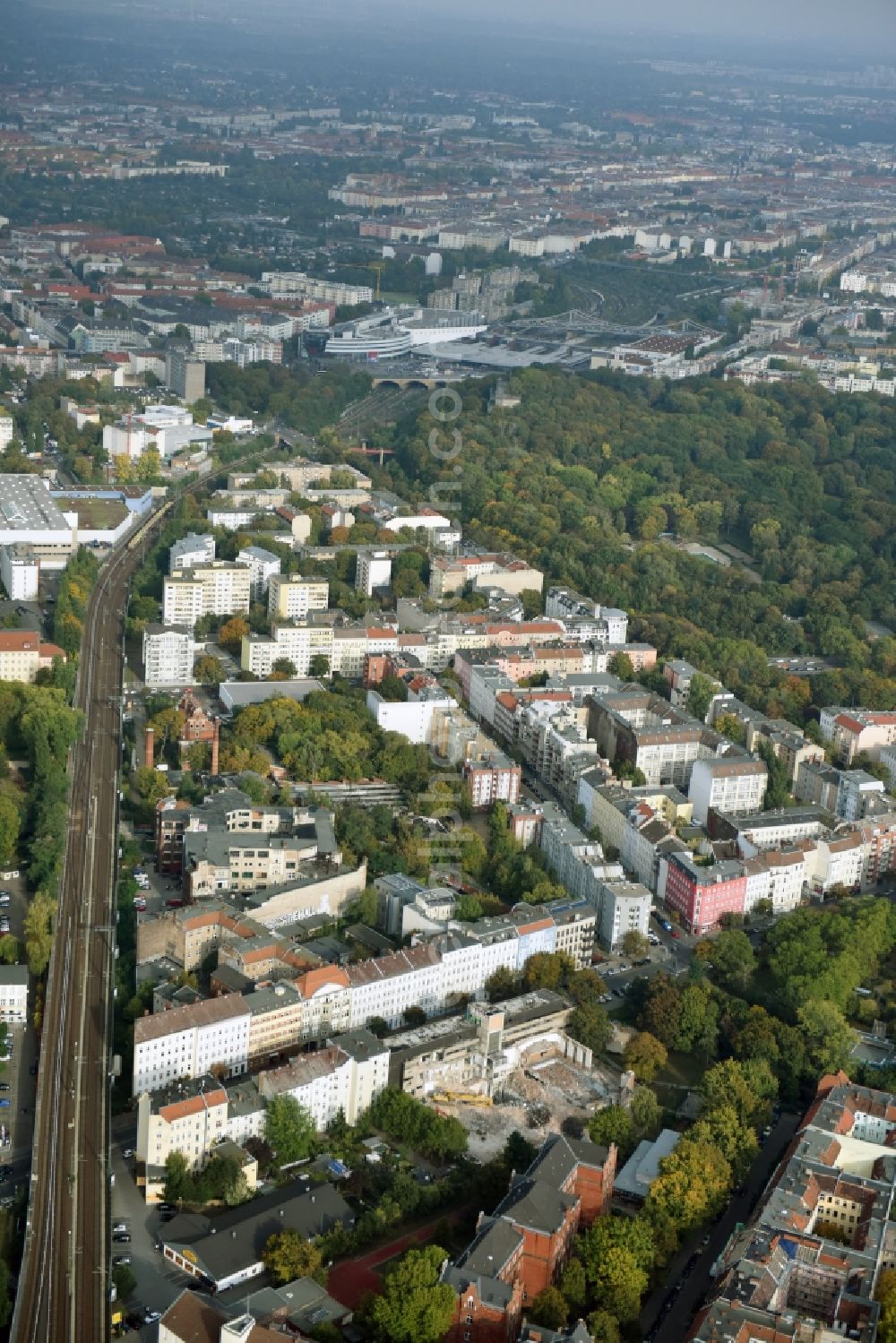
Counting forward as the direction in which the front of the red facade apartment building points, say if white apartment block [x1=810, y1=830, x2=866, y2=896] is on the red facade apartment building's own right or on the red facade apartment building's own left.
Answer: on the red facade apartment building's own left

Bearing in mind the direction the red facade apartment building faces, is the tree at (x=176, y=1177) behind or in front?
in front

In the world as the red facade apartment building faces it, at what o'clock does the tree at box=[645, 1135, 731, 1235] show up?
The tree is roughly at 12 o'clock from the red facade apartment building.

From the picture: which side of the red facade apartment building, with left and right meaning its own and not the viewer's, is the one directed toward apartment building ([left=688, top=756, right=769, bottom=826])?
back

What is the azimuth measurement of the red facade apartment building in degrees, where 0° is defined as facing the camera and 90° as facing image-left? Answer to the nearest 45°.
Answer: approximately 0°

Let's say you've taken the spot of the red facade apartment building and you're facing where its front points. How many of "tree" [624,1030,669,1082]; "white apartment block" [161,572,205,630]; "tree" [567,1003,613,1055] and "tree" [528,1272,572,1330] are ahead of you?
3

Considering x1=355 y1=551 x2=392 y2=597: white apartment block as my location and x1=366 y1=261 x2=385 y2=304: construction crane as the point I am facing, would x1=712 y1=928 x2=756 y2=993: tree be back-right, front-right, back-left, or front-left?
back-right

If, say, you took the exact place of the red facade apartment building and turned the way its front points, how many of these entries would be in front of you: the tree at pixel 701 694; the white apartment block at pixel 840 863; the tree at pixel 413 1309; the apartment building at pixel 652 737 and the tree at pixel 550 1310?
2

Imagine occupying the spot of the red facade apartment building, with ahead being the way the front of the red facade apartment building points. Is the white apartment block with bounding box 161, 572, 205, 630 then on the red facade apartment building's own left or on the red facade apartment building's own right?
on the red facade apartment building's own right

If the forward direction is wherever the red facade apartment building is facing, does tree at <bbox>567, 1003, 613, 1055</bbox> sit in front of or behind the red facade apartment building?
in front

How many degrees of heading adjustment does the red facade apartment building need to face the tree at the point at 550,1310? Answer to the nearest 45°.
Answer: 0° — it already faces it

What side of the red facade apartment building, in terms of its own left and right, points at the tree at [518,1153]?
front

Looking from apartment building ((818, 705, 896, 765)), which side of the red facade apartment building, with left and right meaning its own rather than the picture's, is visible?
back

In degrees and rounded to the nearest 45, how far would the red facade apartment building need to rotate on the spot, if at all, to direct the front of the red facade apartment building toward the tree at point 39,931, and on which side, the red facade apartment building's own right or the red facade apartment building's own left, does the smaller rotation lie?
approximately 45° to the red facade apartment building's own right

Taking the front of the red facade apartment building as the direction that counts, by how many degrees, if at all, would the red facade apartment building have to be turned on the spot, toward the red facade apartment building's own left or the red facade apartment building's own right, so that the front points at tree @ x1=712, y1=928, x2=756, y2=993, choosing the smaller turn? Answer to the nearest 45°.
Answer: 0° — it already faces it

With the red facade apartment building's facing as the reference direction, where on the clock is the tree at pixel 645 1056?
The tree is roughly at 12 o'clock from the red facade apartment building.

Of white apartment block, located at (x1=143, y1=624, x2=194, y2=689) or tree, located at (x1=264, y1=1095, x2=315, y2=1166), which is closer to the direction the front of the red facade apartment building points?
the tree

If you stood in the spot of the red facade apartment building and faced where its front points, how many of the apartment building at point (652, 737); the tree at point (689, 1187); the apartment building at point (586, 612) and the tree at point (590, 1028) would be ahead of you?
2
